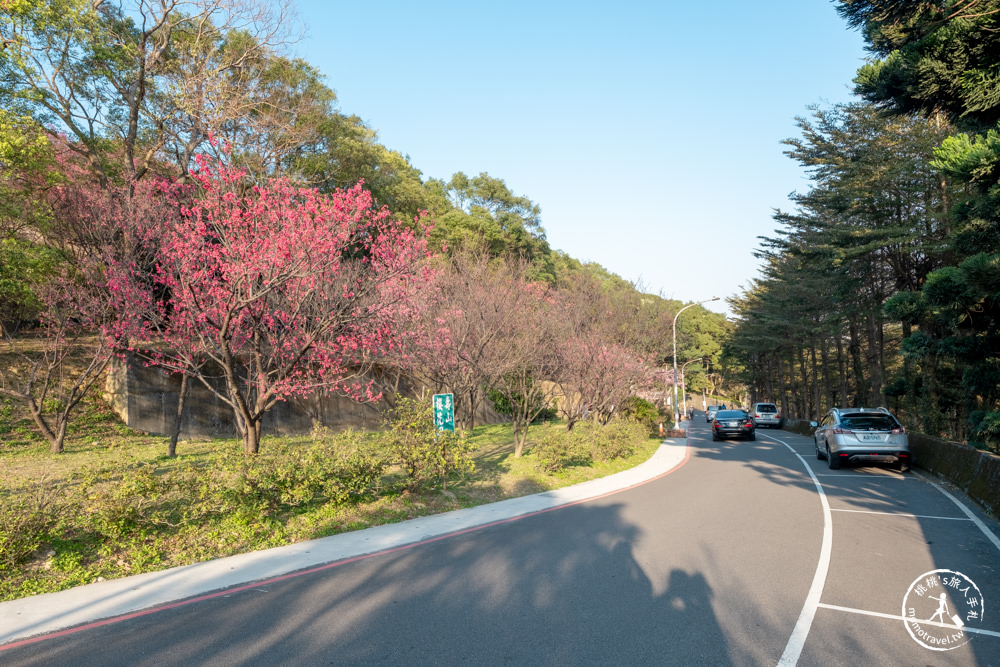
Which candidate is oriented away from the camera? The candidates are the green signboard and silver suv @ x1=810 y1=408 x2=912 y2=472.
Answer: the silver suv

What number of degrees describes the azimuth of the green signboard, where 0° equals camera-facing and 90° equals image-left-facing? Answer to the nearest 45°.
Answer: approximately 0°

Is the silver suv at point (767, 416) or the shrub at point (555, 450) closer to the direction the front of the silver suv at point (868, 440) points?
the silver suv

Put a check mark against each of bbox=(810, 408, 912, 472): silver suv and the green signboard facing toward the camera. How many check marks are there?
1

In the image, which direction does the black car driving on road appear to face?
away from the camera

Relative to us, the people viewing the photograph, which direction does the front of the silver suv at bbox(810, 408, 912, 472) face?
facing away from the viewer

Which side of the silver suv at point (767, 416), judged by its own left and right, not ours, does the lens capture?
back

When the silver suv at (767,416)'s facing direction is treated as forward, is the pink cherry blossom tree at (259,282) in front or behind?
behind
